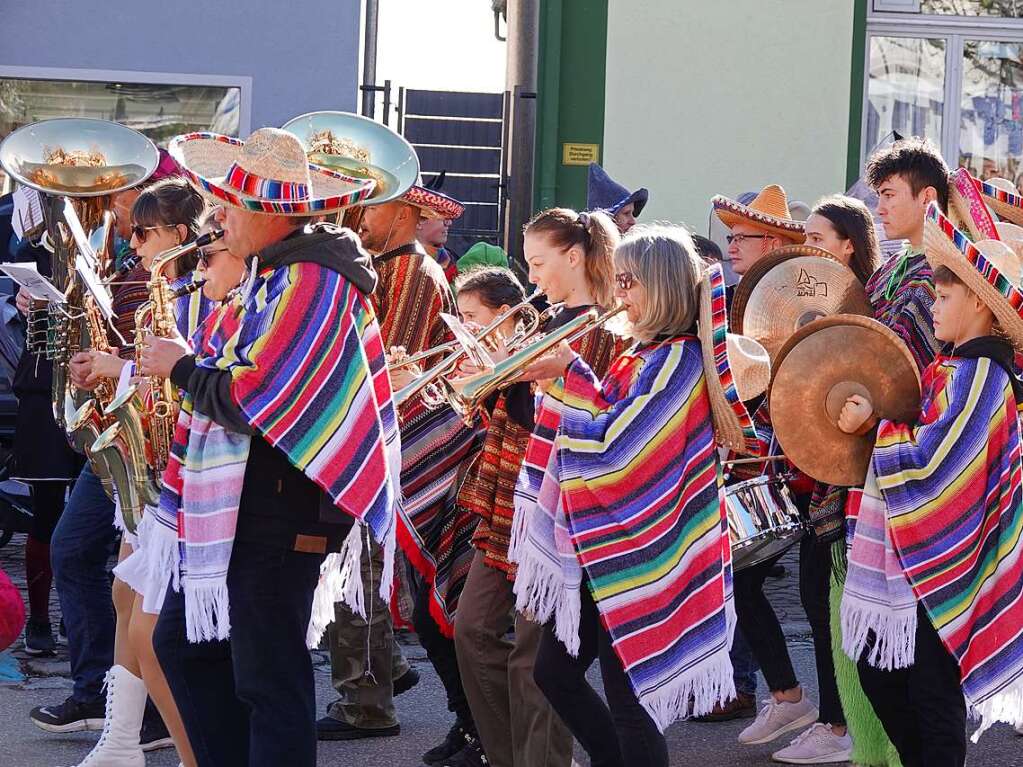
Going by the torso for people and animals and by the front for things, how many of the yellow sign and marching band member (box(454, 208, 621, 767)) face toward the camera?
1

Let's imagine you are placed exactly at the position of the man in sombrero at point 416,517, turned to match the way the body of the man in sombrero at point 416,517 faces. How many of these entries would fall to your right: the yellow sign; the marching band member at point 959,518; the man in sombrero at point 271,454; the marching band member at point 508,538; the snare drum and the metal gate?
2

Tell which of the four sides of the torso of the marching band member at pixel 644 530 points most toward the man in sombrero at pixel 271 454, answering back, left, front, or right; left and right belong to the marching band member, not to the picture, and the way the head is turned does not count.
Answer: front

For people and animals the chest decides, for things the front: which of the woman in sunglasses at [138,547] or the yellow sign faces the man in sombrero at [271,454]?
the yellow sign

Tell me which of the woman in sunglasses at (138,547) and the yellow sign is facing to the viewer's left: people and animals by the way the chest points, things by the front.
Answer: the woman in sunglasses

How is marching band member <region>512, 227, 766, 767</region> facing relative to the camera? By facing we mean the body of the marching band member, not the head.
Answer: to the viewer's left

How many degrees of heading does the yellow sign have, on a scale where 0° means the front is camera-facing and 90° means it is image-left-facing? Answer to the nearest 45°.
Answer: approximately 0°

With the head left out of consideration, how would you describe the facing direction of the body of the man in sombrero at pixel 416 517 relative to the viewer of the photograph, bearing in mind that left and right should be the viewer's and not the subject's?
facing to the left of the viewer

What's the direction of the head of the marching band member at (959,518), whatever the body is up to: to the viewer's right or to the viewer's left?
to the viewer's left

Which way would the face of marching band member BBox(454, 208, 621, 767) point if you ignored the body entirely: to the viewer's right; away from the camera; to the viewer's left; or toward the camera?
to the viewer's left

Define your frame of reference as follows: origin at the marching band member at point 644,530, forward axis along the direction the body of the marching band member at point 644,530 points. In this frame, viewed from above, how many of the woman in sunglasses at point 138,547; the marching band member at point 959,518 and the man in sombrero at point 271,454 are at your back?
1

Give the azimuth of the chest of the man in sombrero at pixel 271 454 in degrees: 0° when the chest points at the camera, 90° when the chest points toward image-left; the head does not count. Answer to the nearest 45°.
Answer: approximately 90°

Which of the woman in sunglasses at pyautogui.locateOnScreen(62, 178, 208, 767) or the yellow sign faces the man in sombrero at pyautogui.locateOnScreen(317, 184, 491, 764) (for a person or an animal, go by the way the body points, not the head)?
the yellow sign

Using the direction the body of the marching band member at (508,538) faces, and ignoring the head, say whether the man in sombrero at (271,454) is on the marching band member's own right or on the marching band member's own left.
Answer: on the marching band member's own left
